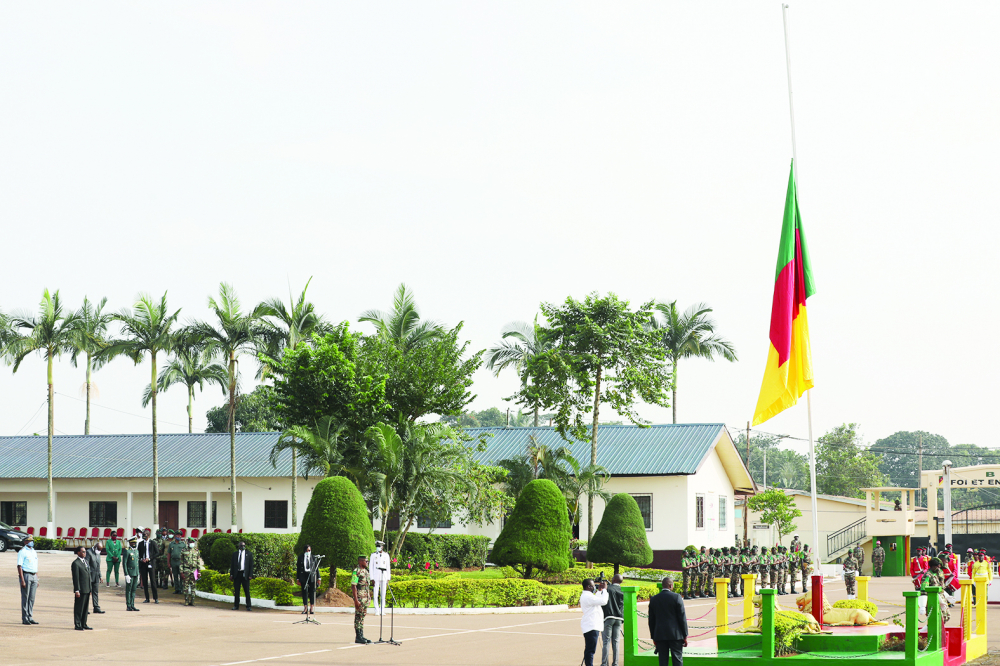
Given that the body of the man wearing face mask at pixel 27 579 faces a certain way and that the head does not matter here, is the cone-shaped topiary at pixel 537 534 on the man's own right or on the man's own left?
on the man's own left

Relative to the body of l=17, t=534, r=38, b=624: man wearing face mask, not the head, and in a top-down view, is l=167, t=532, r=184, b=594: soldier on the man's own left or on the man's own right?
on the man's own left

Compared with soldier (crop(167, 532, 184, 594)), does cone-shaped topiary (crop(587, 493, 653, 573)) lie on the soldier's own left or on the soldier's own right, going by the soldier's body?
on the soldier's own left

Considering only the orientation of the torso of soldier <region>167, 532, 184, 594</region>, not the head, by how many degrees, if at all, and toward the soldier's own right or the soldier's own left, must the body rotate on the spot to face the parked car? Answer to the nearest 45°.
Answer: approximately 135° to the soldier's own left

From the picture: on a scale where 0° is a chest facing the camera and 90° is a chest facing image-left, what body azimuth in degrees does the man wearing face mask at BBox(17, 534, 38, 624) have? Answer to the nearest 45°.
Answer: approximately 315°
